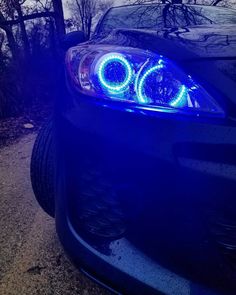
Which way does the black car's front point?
toward the camera
